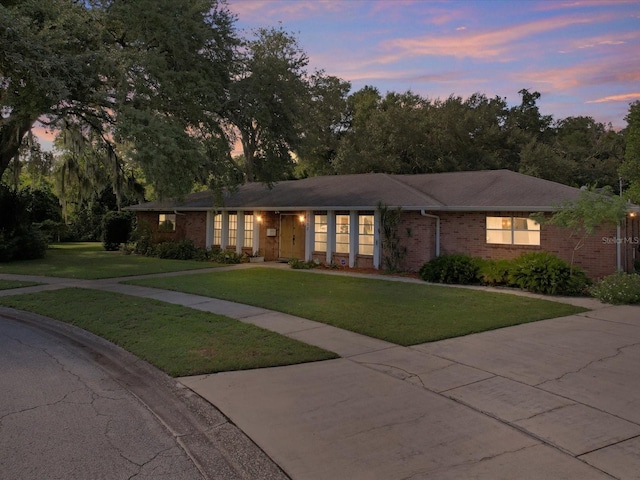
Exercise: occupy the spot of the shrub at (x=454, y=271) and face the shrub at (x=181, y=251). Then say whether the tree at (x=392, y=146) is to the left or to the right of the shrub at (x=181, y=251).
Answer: right

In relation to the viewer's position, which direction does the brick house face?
facing the viewer and to the left of the viewer

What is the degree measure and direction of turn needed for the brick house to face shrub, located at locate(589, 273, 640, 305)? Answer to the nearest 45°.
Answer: approximately 90° to its left

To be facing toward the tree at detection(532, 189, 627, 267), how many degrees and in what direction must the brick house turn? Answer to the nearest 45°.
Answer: approximately 90° to its left

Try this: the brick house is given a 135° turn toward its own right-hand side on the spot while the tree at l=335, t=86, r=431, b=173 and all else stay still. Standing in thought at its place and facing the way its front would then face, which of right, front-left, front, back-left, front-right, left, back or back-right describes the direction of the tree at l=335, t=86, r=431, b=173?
front

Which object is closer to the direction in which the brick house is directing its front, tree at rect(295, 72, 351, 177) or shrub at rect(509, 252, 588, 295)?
the shrub

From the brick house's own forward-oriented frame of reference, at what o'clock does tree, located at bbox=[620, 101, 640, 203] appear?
The tree is roughly at 7 o'clock from the brick house.

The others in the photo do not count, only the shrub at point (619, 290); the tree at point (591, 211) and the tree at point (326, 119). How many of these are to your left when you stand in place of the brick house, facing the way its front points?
2

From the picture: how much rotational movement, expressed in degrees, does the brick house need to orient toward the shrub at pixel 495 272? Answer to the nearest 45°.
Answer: approximately 90° to its left

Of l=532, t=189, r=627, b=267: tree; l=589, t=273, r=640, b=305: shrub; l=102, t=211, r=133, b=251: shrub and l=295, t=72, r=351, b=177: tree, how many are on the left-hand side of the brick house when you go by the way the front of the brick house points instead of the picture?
2

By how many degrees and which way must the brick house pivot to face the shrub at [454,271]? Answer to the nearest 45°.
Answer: approximately 45° to its left
